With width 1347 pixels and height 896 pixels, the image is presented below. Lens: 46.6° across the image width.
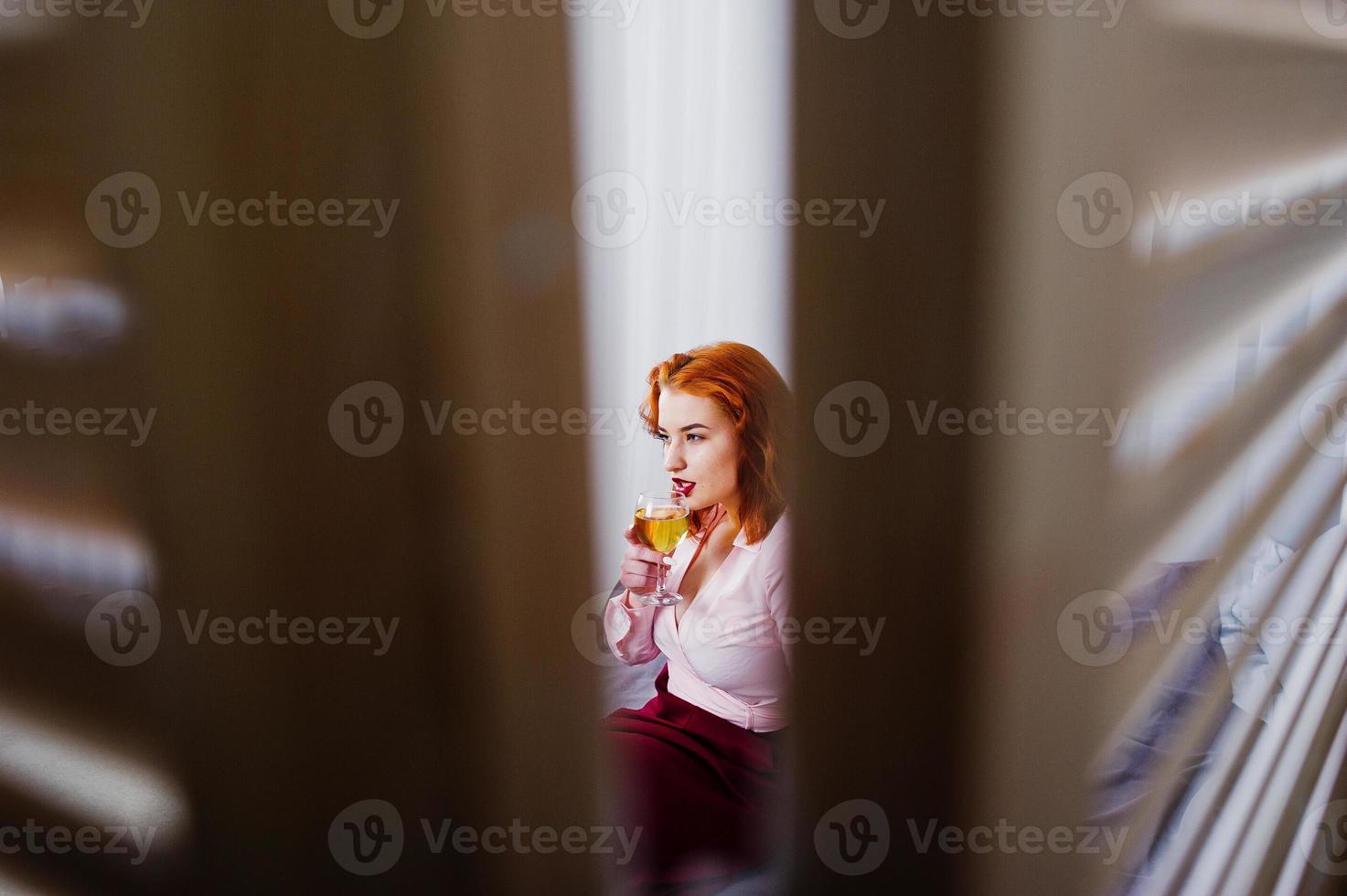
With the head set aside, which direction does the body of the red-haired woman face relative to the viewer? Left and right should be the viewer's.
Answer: facing the viewer and to the left of the viewer

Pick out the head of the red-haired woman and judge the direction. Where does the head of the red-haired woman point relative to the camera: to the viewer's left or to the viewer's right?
to the viewer's left
